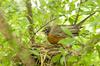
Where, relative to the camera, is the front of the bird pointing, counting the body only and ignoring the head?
to the viewer's left
